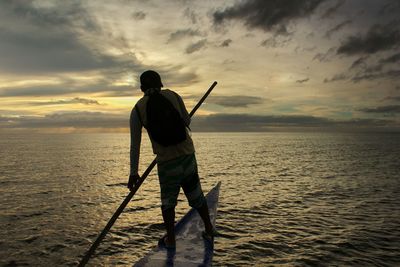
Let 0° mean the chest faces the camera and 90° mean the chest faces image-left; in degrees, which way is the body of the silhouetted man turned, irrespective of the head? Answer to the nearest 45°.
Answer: approximately 180°
